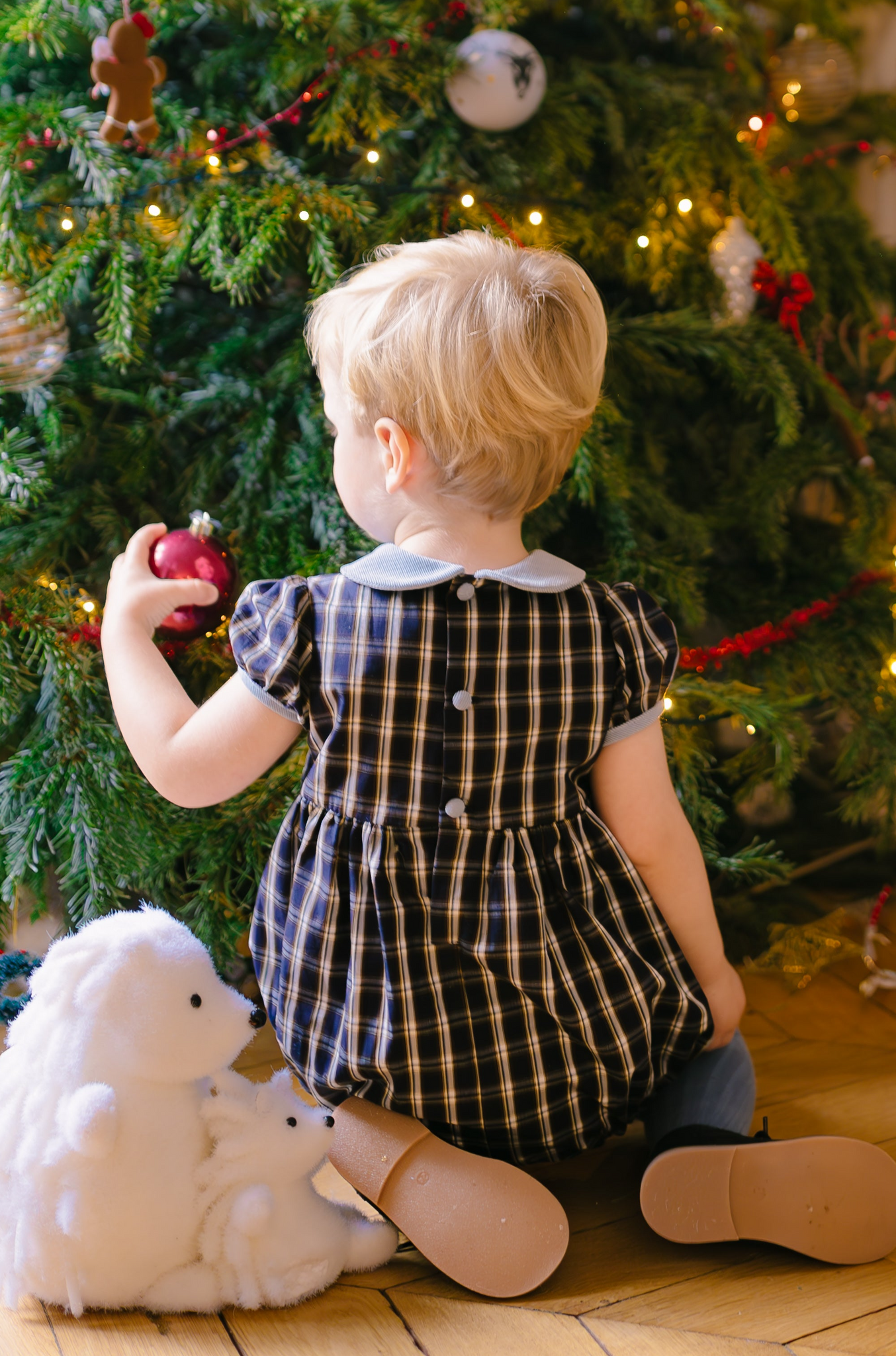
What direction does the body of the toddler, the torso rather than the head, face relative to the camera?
away from the camera

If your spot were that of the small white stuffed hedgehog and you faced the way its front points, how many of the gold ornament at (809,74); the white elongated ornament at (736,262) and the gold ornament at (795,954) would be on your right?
0

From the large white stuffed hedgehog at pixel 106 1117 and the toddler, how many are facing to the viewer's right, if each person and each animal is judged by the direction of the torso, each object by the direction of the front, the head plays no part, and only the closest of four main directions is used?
1

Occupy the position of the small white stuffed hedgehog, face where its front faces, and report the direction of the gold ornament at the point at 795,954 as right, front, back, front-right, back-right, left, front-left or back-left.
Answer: front-left

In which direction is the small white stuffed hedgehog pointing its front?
to the viewer's right

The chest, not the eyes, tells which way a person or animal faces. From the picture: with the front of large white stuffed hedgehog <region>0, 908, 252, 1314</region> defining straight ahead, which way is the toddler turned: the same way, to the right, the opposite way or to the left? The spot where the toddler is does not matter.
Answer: to the left

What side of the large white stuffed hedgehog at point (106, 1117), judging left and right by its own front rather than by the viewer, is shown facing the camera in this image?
right
